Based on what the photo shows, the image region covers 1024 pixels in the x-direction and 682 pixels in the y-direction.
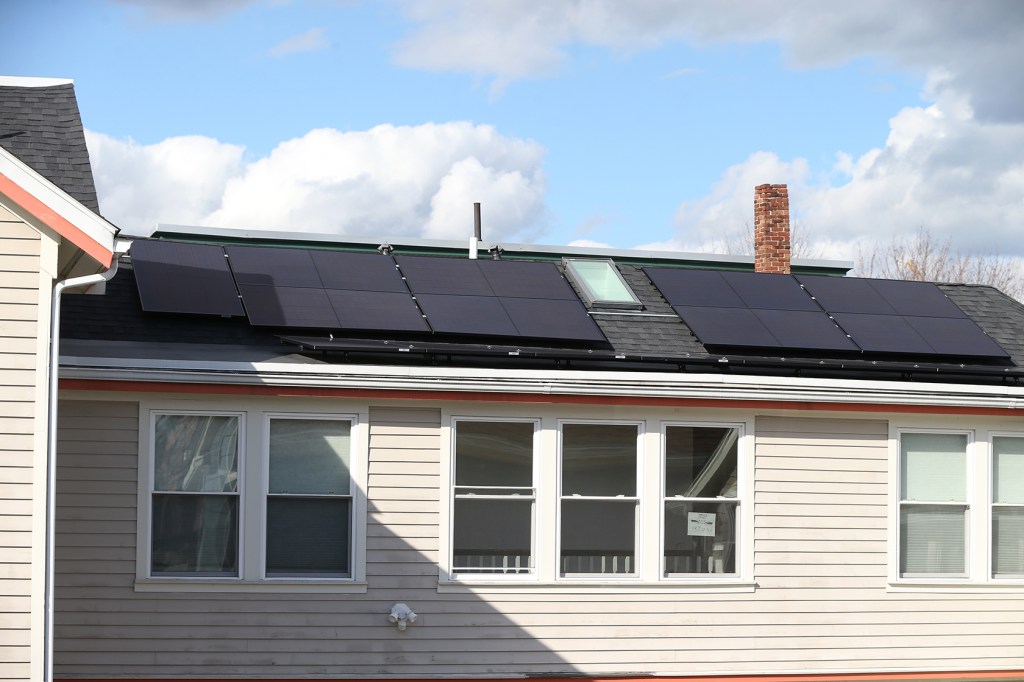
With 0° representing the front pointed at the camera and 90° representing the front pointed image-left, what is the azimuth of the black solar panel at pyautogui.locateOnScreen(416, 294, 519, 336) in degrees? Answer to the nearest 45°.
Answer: approximately 0°

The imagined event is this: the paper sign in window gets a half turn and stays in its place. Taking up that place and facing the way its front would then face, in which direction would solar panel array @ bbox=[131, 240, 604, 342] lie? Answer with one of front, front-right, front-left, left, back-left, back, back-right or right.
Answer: left

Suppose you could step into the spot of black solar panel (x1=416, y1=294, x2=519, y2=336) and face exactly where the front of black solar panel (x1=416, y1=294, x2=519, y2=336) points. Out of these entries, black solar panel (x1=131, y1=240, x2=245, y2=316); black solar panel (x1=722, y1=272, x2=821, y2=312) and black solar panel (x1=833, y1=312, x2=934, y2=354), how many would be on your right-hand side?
1

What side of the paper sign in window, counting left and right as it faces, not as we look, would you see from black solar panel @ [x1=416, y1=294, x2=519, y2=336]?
right

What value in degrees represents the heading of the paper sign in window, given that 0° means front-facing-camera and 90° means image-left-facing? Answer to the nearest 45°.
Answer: approximately 0°
